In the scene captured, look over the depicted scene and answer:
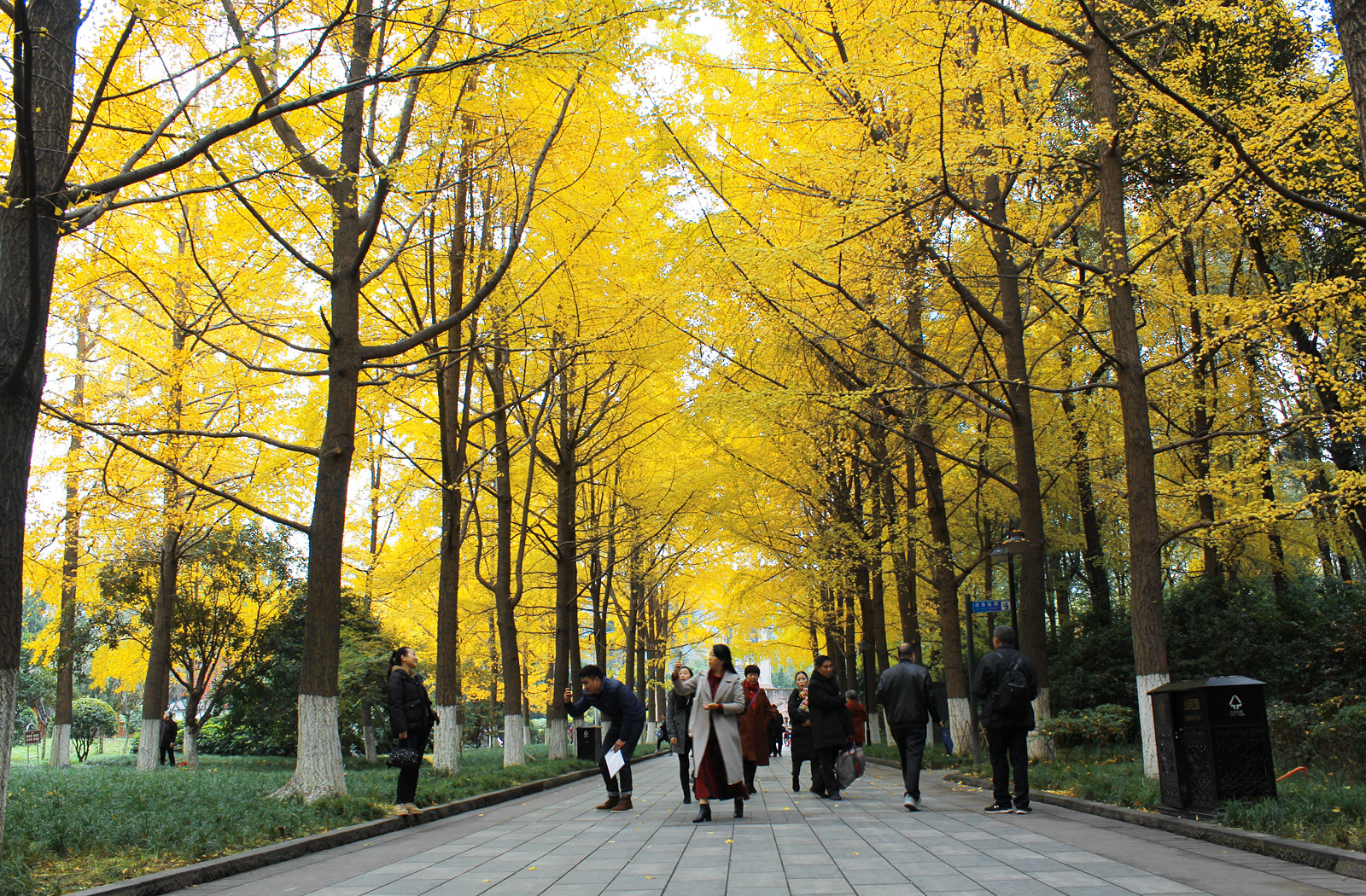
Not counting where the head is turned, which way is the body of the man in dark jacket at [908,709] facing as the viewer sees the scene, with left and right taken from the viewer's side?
facing away from the viewer

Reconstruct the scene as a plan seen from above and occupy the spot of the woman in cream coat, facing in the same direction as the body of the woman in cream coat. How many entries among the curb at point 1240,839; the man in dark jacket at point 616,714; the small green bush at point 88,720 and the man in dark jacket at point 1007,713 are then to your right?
2

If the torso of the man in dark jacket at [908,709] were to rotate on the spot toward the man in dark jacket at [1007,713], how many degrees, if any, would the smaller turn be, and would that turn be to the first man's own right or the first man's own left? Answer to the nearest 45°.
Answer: approximately 135° to the first man's own right

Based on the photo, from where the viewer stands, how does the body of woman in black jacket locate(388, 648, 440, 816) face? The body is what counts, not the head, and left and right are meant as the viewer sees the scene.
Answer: facing to the right of the viewer

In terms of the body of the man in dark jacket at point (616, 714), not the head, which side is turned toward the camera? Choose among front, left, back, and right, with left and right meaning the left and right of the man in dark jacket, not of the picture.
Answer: left

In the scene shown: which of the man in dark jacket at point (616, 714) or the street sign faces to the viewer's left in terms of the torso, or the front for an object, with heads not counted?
the man in dark jacket

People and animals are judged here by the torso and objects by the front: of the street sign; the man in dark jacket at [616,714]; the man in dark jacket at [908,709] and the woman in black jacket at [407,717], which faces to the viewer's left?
the man in dark jacket at [616,714]

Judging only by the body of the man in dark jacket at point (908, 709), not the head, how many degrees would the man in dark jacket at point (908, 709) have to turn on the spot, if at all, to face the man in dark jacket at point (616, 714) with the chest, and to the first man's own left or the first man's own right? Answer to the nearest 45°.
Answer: approximately 90° to the first man's own left
